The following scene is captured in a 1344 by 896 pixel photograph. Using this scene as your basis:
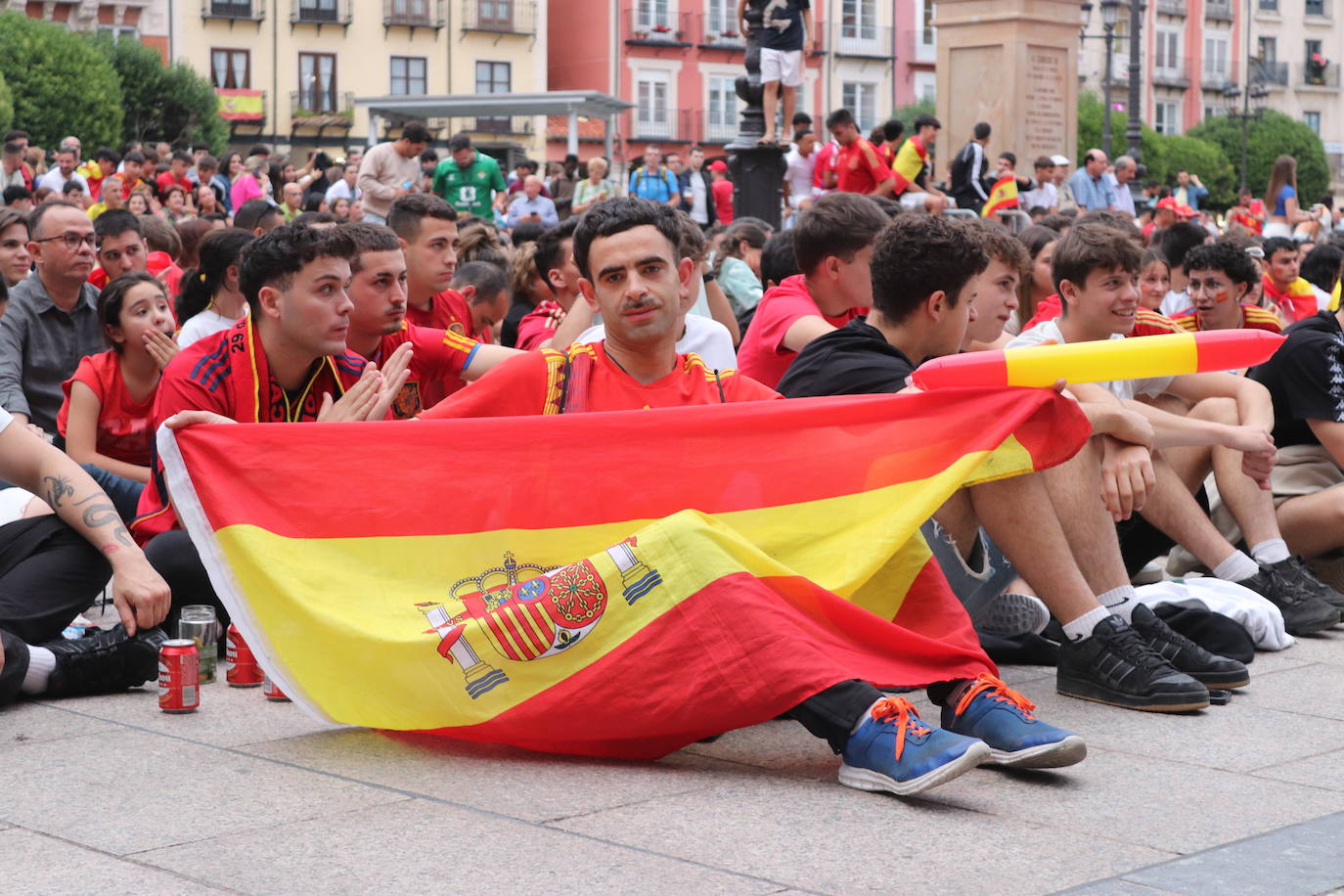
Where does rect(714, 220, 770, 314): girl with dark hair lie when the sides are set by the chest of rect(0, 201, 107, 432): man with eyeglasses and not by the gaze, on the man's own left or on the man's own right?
on the man's own left

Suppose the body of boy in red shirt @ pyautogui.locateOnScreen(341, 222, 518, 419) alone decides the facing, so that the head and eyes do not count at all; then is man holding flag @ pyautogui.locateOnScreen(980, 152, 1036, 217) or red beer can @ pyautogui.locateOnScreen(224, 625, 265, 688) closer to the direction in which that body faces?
the red beer can

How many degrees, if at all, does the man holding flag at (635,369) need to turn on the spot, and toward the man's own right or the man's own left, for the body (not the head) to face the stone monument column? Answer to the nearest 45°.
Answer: approximately 180°

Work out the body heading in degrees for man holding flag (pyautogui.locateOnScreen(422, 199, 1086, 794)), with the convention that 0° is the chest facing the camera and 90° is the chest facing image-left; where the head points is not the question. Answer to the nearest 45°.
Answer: approximately 0°
